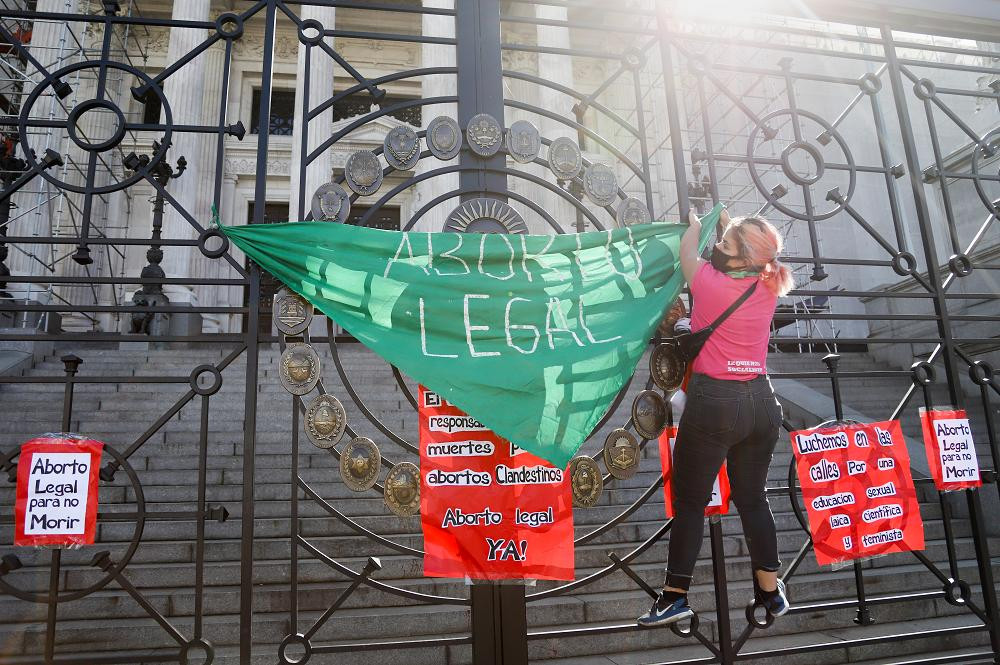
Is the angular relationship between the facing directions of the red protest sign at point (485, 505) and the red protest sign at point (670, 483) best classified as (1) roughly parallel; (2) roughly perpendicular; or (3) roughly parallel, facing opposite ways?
roughly parallel

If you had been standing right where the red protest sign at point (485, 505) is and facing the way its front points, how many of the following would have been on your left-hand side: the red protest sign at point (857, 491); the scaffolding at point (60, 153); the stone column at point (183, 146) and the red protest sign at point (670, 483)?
2

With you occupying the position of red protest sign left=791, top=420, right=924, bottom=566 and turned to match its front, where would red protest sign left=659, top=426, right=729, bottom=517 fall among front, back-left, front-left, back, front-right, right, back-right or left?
front-right

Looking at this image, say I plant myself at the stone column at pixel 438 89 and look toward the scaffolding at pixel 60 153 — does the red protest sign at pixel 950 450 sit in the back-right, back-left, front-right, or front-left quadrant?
back-left

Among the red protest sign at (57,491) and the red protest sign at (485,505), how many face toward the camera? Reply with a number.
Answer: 2

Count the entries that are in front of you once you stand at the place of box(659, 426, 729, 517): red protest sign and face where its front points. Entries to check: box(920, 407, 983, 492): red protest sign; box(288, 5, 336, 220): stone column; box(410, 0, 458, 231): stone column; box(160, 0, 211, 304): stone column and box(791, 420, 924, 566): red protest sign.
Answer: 0

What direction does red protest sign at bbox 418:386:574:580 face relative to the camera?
toward the camera

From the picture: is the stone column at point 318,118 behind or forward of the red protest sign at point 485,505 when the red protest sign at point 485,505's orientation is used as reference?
behind

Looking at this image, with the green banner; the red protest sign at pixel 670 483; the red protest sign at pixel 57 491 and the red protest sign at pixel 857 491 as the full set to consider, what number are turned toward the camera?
4

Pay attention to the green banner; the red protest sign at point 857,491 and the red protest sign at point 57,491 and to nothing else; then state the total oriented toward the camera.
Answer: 3

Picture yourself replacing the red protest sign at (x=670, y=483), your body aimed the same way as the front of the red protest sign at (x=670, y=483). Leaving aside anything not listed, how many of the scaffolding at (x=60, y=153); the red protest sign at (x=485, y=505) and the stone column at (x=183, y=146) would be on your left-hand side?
0

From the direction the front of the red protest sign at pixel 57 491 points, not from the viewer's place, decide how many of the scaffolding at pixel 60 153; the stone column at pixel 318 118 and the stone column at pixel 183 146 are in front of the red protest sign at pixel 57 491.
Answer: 0

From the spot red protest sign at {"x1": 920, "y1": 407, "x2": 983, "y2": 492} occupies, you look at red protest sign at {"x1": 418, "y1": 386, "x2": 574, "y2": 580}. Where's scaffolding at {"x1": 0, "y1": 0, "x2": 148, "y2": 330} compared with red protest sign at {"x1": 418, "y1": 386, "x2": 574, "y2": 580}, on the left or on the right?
right

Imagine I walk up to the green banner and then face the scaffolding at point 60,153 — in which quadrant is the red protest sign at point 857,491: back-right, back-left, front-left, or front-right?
back-right

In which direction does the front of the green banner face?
toward the camera

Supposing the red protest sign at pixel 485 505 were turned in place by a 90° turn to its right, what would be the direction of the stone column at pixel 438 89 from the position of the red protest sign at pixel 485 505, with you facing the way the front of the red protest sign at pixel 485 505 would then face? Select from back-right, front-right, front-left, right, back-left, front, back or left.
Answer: right

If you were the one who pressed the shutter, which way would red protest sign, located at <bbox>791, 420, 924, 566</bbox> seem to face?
facing the viewer

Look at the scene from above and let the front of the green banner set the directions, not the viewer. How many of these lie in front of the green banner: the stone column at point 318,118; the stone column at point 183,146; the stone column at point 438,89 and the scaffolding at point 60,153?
0
